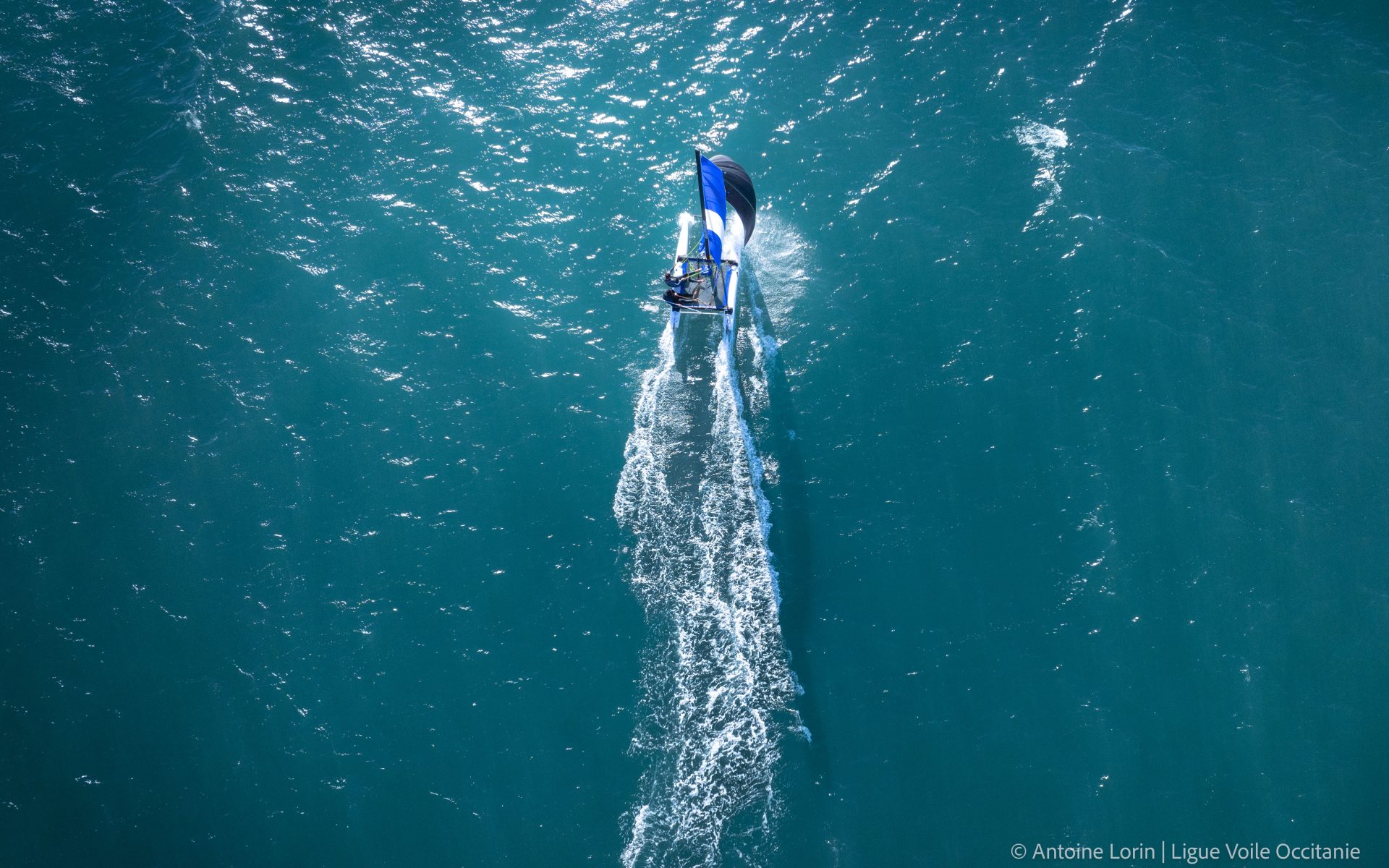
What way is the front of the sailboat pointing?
away from the camera

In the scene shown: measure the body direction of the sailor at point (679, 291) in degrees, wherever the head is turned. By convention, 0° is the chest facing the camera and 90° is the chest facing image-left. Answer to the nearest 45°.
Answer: approximately 270°
